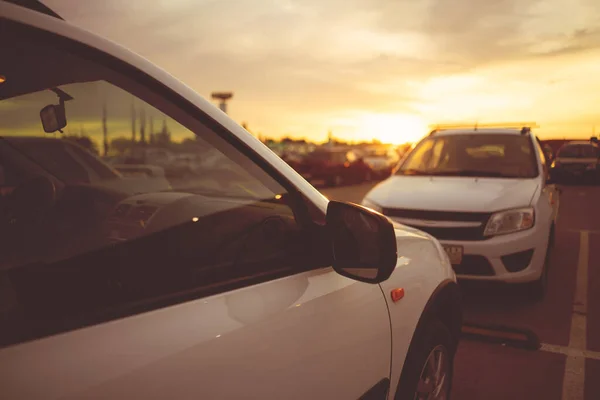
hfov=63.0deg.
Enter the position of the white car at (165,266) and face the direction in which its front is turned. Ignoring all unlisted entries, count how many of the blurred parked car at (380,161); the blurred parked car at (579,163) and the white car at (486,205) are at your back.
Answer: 0

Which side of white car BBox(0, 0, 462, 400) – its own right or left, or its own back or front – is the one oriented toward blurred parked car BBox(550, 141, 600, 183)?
front

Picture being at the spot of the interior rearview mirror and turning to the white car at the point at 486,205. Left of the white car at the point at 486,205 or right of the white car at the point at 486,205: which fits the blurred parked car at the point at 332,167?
left

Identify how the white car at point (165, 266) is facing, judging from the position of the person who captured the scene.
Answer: facing away from the viewer and to the right of the viewer

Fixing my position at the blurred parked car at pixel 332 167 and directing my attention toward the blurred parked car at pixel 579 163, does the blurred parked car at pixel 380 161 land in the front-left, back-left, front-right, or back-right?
front-left

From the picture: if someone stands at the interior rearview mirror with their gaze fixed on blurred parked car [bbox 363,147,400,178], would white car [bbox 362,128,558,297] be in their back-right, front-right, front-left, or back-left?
front-right

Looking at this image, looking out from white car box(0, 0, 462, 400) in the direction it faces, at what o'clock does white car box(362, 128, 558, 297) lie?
white car box(362, 128, 558, 297) is roughly at 12 o'clock from white car box(0, 0, 462, 400).

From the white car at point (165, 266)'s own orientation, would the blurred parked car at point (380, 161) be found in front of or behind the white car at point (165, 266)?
in front

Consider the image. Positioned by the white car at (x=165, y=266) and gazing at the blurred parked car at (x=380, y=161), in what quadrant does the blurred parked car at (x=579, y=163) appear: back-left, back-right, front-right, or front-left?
front-right

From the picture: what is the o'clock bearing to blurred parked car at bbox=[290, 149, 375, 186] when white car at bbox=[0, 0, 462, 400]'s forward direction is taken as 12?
The blurred parked car is roughly at 11 o'clock from the white car.
